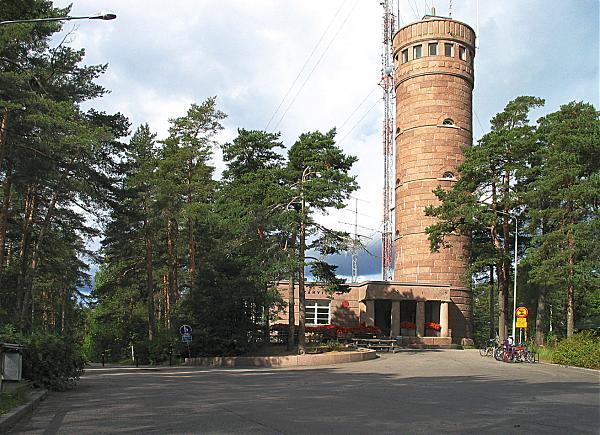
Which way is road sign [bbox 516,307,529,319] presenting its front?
toward the camera

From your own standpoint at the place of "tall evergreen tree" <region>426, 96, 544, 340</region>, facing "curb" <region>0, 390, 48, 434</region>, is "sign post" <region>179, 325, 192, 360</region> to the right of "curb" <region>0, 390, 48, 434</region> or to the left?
right

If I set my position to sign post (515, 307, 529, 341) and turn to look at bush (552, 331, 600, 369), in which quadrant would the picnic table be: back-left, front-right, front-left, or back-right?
back-right

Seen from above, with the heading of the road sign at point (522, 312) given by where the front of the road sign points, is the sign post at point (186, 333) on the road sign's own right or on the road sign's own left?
on the road sign's own right

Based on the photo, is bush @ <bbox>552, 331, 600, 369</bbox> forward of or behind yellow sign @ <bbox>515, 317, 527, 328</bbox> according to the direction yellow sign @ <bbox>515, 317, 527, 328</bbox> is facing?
forward

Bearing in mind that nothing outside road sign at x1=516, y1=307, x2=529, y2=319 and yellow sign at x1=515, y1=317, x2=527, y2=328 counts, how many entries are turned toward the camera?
2

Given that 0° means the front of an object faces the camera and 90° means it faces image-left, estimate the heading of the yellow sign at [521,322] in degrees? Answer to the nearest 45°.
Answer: approximately 0°

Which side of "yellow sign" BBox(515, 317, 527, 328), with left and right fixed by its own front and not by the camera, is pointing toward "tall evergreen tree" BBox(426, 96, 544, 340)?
back
